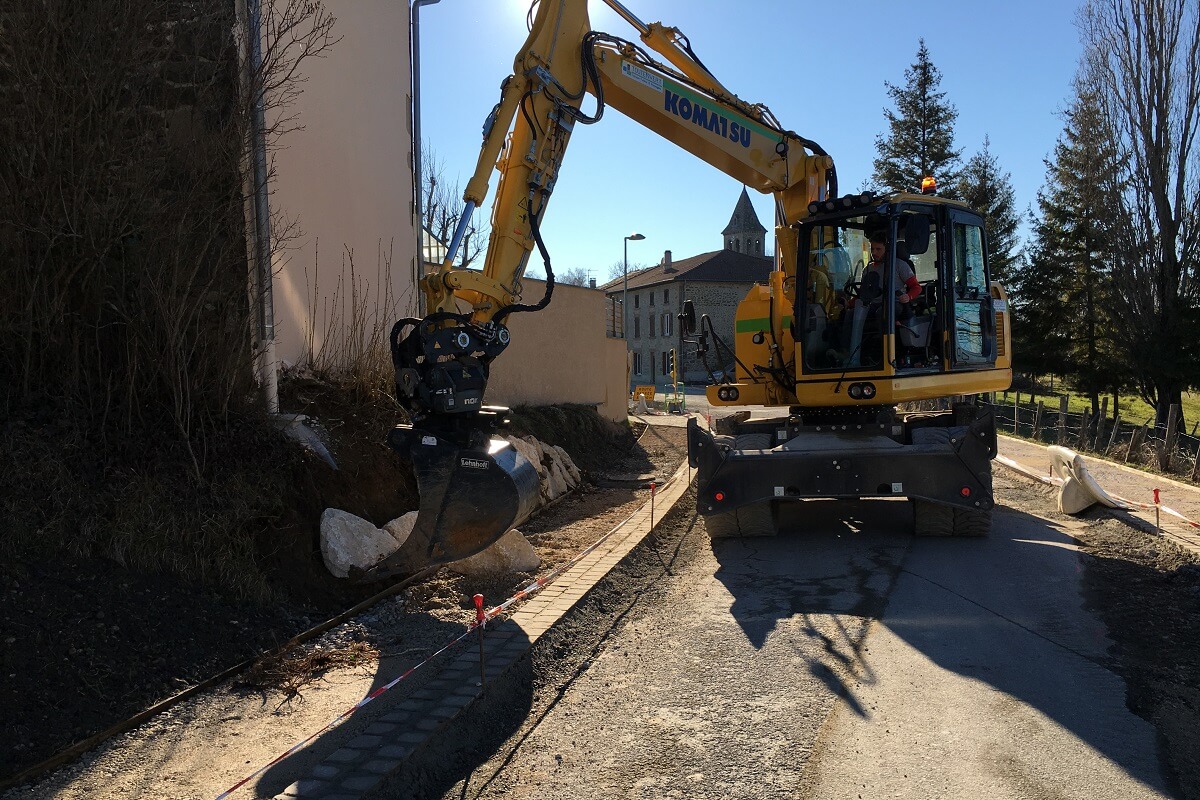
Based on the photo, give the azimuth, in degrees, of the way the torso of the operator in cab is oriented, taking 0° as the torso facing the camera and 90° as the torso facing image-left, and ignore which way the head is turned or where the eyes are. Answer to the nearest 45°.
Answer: approximately 45°

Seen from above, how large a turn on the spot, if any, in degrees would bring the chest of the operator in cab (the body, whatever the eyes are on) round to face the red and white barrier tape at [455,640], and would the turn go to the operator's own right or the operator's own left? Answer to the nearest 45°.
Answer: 0° — they already face it

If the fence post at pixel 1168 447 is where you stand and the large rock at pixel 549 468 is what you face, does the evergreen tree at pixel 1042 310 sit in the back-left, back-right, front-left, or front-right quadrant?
back-right

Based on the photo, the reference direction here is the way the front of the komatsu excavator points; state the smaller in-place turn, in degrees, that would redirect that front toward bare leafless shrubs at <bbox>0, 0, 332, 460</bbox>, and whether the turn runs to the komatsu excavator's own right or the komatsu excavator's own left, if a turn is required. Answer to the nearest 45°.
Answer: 0° — it already faces it

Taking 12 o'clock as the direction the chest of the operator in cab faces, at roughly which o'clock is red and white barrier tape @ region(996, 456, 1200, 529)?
The red and white barrier tape is roughly at 6 o'clock from the operator in cab.

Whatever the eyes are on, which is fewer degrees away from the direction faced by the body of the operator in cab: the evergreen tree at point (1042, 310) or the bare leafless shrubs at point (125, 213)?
the bare leafless shrubs

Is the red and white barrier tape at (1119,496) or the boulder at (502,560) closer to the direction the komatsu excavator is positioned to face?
the boulder

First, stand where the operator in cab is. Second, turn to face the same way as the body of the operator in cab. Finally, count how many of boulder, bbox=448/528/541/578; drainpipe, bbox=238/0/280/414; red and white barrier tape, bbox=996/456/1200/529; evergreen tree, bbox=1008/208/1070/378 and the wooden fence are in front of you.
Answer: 2
